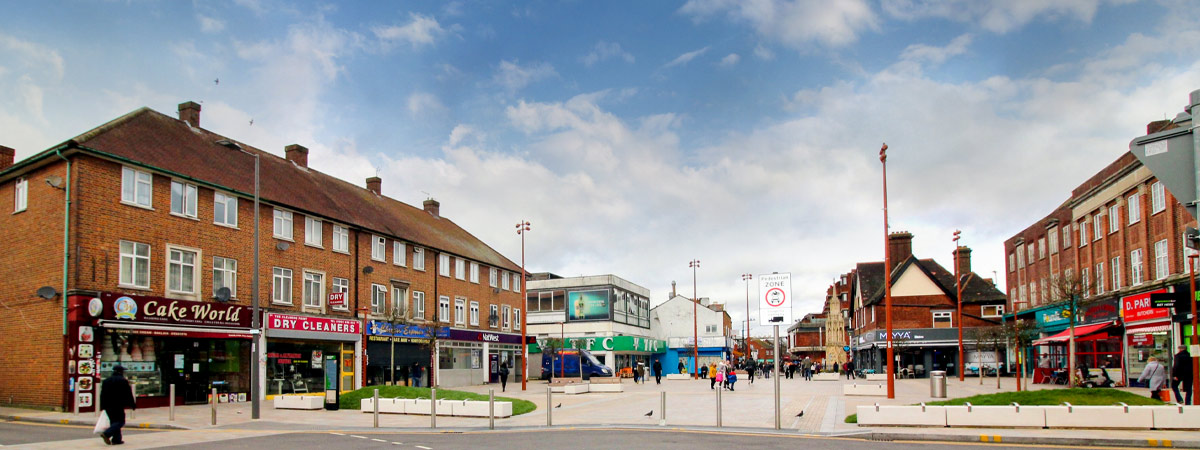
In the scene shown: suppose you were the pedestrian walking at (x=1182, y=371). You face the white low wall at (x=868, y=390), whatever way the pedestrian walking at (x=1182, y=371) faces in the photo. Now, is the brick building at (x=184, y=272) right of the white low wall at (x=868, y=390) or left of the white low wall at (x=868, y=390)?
left

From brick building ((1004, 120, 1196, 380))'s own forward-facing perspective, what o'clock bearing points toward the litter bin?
The litter bin is roughly at 11 o'clock from the brick building.

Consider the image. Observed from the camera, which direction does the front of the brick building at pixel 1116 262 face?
facing the viewer and to the left of the viewer

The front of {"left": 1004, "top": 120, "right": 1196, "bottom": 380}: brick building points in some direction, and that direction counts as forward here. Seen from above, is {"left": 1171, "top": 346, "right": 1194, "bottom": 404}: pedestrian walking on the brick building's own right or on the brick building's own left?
on the brick building's own left

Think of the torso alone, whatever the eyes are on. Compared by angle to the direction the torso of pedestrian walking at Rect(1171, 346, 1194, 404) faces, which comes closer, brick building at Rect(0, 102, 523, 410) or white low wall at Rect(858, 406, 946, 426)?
the brick building

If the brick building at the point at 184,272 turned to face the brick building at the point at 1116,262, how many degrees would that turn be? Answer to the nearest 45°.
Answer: approximately 45° to its left

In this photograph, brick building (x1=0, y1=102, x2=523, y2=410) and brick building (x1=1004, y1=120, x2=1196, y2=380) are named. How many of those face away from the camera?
0

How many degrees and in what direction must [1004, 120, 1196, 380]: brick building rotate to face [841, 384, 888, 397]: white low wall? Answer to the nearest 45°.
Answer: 0° — it already faces it

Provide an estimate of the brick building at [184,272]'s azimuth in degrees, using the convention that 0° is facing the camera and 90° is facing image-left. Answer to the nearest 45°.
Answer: approximately 315°
